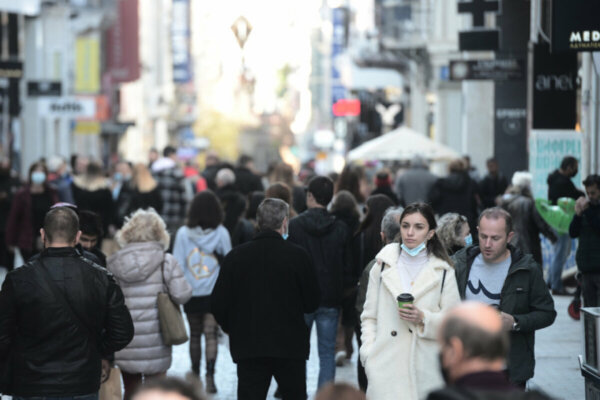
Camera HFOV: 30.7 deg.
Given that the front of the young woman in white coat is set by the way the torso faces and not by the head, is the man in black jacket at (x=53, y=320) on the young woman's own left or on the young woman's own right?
on the young woman's own right

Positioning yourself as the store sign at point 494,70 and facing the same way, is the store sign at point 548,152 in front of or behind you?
in front

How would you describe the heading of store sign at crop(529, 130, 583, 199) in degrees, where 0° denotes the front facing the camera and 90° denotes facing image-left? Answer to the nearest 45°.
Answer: approximately 0°

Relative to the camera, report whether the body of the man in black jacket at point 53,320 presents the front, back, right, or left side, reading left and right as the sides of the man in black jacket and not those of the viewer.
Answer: back

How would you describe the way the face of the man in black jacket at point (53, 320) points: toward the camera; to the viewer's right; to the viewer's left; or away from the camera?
away from the camera

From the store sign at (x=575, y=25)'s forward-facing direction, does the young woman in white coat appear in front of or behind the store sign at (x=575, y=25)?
in front

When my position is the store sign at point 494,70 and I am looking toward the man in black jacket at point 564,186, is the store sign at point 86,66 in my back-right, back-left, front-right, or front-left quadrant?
back-right
